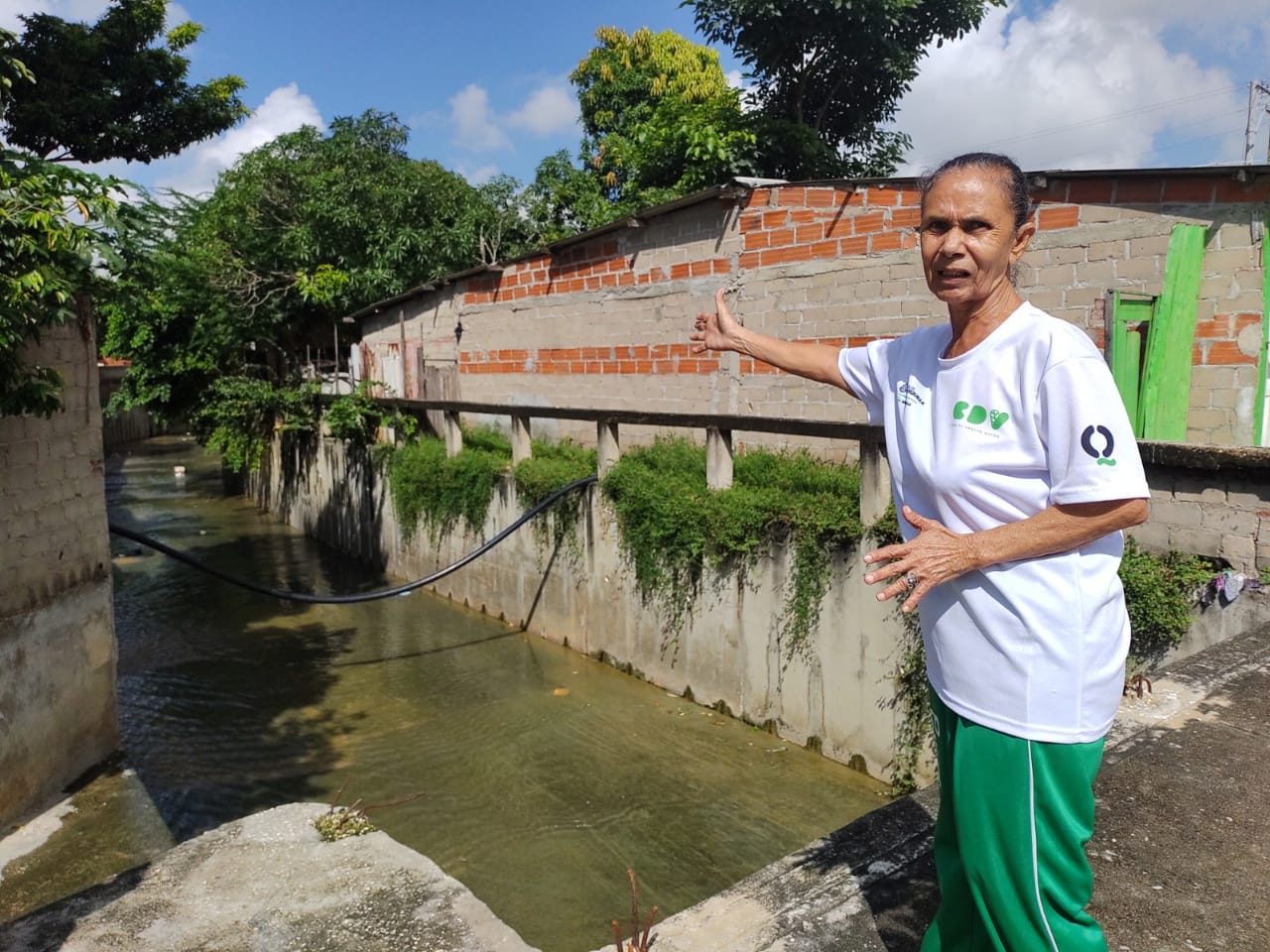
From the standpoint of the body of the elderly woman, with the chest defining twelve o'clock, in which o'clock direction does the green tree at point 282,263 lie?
The green tree is roughly at 3 o'clock from the elderly woman.

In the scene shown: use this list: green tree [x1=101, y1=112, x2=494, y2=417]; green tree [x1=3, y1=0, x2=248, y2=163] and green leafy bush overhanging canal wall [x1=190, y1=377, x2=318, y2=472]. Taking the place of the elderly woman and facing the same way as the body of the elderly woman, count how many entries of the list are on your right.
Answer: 3

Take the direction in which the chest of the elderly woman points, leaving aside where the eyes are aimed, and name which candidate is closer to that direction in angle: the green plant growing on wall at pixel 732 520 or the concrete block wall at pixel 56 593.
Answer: the concrete block wall

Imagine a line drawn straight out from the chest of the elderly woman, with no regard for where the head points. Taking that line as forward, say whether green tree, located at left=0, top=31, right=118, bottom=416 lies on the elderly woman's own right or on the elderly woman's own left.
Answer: on the elderly woman's own right

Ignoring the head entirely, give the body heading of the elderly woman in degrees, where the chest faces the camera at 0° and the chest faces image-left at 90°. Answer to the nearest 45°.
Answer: approximately 45°

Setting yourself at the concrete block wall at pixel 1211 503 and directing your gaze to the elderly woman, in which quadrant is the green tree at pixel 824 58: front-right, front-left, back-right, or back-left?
back-right

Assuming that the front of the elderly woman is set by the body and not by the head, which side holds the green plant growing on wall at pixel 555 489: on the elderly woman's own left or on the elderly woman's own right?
on the elderly woman's own right

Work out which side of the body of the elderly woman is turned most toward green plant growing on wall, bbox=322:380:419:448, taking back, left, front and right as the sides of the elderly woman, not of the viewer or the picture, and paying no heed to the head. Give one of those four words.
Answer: right

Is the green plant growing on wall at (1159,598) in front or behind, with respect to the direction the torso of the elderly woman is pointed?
behind

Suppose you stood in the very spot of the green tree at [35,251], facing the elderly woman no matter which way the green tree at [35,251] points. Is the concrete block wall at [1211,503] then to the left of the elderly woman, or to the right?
left

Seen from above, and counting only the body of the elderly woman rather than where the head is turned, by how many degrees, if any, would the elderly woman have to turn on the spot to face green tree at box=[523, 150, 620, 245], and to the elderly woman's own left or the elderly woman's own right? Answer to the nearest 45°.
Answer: approximately 90° to the elderly woman's own right

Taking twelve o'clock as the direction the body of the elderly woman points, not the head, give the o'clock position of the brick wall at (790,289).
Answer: The brick wall is roughly at 4 o'clock from the elderly woman.

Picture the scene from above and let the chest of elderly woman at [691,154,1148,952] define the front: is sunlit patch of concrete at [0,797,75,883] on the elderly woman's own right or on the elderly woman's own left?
on the elderly woman's own right

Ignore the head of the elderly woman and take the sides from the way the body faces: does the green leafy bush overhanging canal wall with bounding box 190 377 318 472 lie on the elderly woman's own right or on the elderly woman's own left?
on the elderly woman's own right

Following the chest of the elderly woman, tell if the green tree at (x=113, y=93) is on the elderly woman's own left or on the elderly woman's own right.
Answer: on the elderly woman's own right
